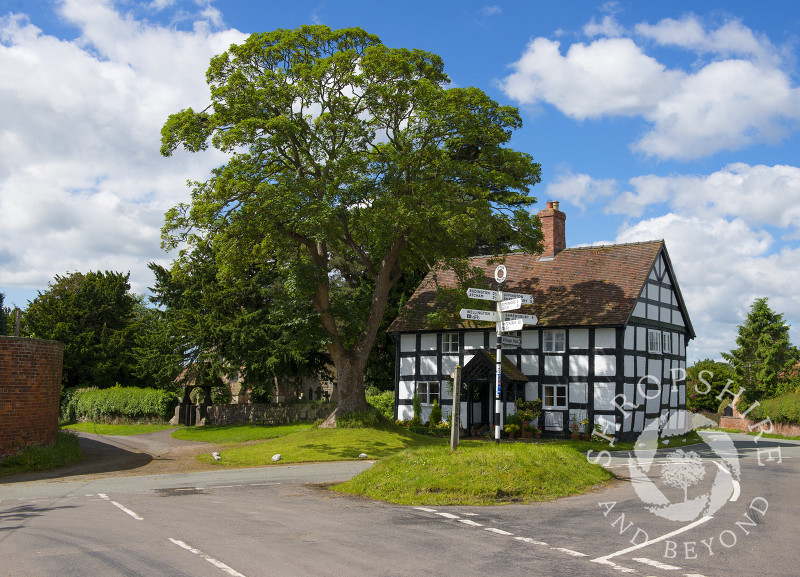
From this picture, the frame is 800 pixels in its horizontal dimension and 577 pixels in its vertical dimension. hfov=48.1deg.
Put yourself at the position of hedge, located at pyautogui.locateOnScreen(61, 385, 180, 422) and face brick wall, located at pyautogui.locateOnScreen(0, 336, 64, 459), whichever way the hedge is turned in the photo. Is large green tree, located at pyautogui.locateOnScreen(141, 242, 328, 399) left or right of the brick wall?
left

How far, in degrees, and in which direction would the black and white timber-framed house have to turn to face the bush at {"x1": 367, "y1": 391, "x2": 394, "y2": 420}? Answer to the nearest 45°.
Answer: approximately 90° to its right

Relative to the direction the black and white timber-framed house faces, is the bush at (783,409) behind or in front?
behind

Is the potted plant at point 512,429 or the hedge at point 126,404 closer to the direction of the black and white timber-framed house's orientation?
the potted plant

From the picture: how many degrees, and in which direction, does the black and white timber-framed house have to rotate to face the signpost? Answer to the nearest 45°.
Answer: approximately 45° to its left

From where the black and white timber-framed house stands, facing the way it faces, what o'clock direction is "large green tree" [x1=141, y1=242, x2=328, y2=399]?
The large green tree is roughly at 2 o'clock from the black and white timber-framed house.

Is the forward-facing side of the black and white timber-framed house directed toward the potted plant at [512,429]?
yes

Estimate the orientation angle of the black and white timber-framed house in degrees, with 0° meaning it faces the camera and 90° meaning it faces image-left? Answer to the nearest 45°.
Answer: approximately 45°
